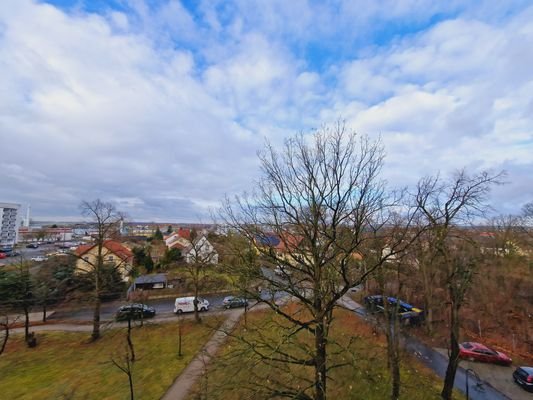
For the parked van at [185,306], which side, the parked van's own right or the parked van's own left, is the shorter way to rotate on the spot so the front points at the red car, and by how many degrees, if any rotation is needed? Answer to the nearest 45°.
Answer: approximately 45° to the parked van's own right

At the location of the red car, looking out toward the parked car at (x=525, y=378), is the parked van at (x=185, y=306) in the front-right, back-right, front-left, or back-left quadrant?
back-right

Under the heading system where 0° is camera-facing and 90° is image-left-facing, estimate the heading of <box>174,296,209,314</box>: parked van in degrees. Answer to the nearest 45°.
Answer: approximately 270°

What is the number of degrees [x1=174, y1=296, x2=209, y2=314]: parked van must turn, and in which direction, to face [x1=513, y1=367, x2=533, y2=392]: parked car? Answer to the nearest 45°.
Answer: approximately 45° to its right
